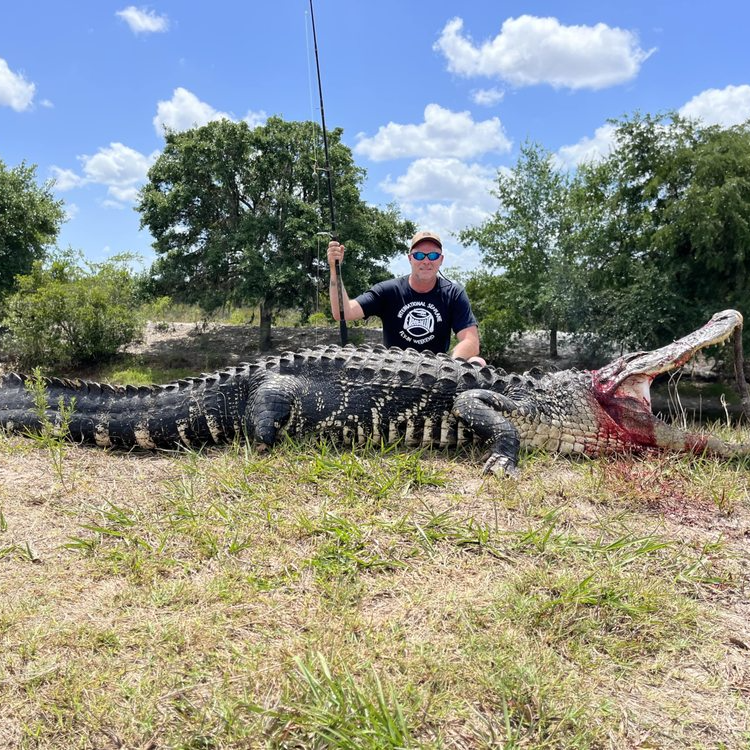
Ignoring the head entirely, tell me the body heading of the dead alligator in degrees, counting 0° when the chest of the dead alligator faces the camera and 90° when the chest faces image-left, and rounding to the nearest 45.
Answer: approximately 270°

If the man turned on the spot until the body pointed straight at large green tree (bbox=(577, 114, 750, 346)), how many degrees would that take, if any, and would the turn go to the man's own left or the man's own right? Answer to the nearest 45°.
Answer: approximately 135° to the man's own left

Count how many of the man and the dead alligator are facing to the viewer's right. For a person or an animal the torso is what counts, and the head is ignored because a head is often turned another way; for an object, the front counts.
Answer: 1

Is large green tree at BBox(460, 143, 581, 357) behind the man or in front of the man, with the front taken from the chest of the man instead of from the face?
behind

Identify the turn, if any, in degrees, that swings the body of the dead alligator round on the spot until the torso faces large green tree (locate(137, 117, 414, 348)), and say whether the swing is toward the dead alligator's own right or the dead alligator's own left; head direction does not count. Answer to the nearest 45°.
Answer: approximately 90° to the dead alligator's own left

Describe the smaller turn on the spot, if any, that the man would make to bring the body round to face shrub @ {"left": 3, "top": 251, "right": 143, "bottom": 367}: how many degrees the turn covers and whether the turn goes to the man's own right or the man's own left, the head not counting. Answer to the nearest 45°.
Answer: approximately 135° to the man's own right

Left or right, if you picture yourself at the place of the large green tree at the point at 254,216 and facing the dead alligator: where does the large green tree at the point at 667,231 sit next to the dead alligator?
left

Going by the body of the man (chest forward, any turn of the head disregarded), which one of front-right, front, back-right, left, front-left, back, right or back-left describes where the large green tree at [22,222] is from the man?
back-right

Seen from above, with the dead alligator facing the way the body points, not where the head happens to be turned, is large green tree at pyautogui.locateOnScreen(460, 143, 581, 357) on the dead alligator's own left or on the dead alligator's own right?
on the dead alligator's own left

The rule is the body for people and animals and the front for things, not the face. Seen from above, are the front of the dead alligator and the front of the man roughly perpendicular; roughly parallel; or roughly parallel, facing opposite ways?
roughly perpendicular
